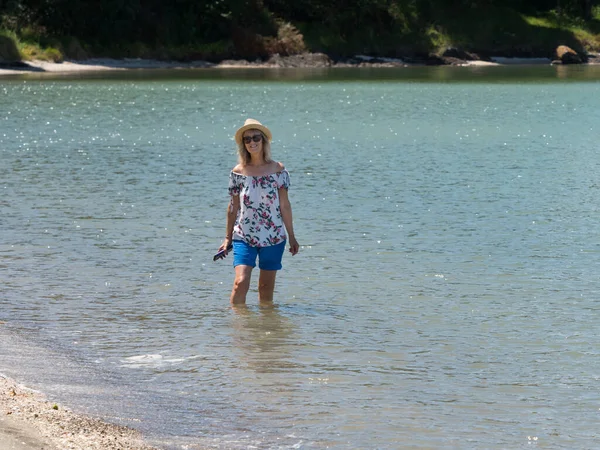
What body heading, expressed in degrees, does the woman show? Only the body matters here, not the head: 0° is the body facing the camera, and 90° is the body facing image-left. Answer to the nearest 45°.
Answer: approximately 0°
